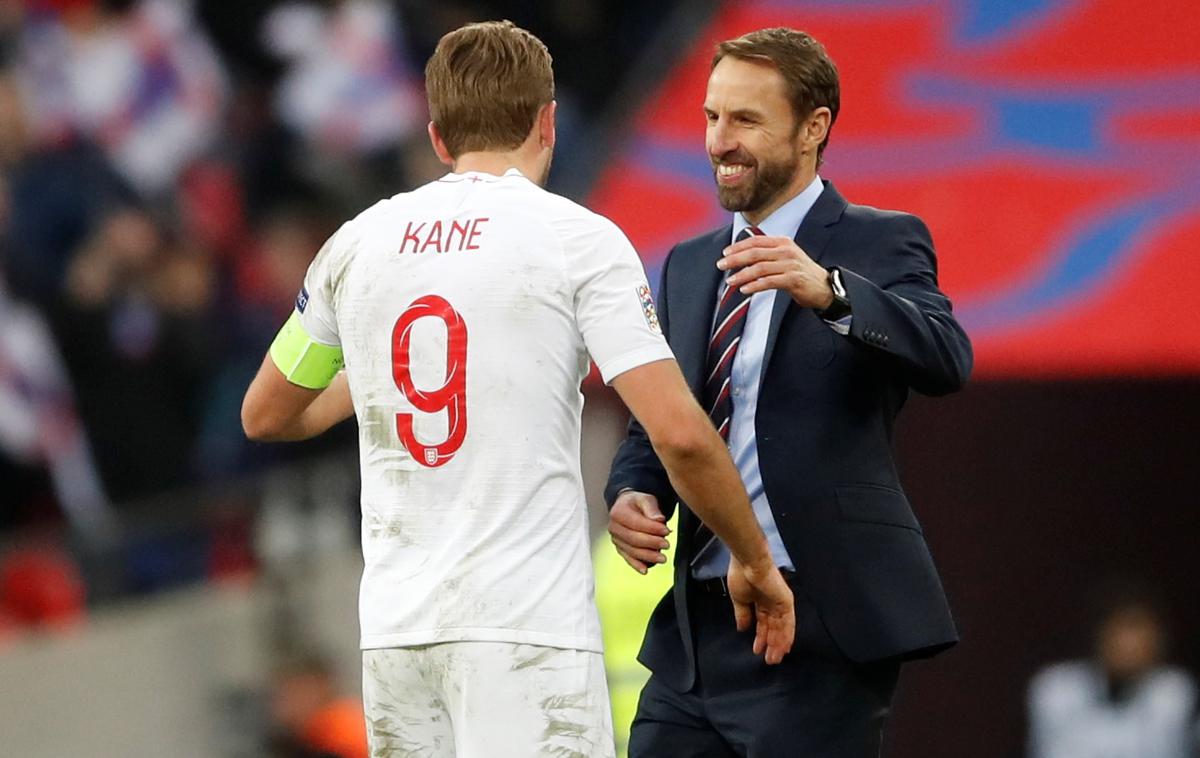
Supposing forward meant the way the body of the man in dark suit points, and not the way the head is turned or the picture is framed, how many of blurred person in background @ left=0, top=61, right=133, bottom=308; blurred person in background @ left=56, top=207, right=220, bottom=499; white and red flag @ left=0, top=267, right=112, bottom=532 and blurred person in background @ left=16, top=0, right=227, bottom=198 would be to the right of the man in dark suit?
4

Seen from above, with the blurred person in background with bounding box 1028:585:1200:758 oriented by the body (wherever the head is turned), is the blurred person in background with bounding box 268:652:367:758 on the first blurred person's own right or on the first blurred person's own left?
on the first blurred person's own right

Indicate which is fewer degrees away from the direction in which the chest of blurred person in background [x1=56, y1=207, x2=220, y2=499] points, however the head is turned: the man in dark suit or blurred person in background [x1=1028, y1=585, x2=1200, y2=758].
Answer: the man in dark suit

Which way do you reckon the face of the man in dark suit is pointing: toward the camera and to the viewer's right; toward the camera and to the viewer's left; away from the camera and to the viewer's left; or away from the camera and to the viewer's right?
toward the camera and to the viewer's left

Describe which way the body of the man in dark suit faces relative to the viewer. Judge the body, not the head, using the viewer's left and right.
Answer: facing the viewer and to the left of the viewer

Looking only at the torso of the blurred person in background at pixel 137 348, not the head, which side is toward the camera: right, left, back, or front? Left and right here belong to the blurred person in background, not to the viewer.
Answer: front

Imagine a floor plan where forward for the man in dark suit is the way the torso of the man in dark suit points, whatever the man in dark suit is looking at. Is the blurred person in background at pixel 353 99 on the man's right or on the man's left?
on the man's right

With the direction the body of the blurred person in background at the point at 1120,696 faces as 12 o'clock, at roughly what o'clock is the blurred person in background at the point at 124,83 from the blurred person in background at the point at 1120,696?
the blurred person in background at the point at 124,83 is roughly at 3 o'clock from the blurred person in background at the point at 1120,696.

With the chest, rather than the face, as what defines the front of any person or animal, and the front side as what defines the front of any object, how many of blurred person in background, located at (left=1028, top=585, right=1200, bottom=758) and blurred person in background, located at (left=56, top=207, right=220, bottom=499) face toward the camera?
2

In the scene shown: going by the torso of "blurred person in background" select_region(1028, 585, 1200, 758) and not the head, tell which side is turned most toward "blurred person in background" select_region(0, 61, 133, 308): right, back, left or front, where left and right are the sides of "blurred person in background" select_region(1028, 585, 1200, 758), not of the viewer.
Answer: right

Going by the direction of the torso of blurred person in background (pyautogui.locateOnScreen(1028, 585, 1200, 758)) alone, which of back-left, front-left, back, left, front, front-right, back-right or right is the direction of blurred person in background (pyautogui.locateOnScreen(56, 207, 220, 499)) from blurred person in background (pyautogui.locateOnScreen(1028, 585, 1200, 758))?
right

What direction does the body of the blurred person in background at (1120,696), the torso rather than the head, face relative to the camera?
toward the camera

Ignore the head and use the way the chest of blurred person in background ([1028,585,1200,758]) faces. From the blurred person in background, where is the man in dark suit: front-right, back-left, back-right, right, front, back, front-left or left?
front

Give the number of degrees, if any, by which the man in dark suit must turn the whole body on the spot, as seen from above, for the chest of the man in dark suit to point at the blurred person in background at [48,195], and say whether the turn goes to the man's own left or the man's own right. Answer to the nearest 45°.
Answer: approximately 90° to the man's own right

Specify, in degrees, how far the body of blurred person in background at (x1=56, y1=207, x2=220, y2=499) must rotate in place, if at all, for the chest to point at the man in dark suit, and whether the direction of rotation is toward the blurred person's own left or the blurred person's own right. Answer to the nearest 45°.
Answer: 0° — they already face them
